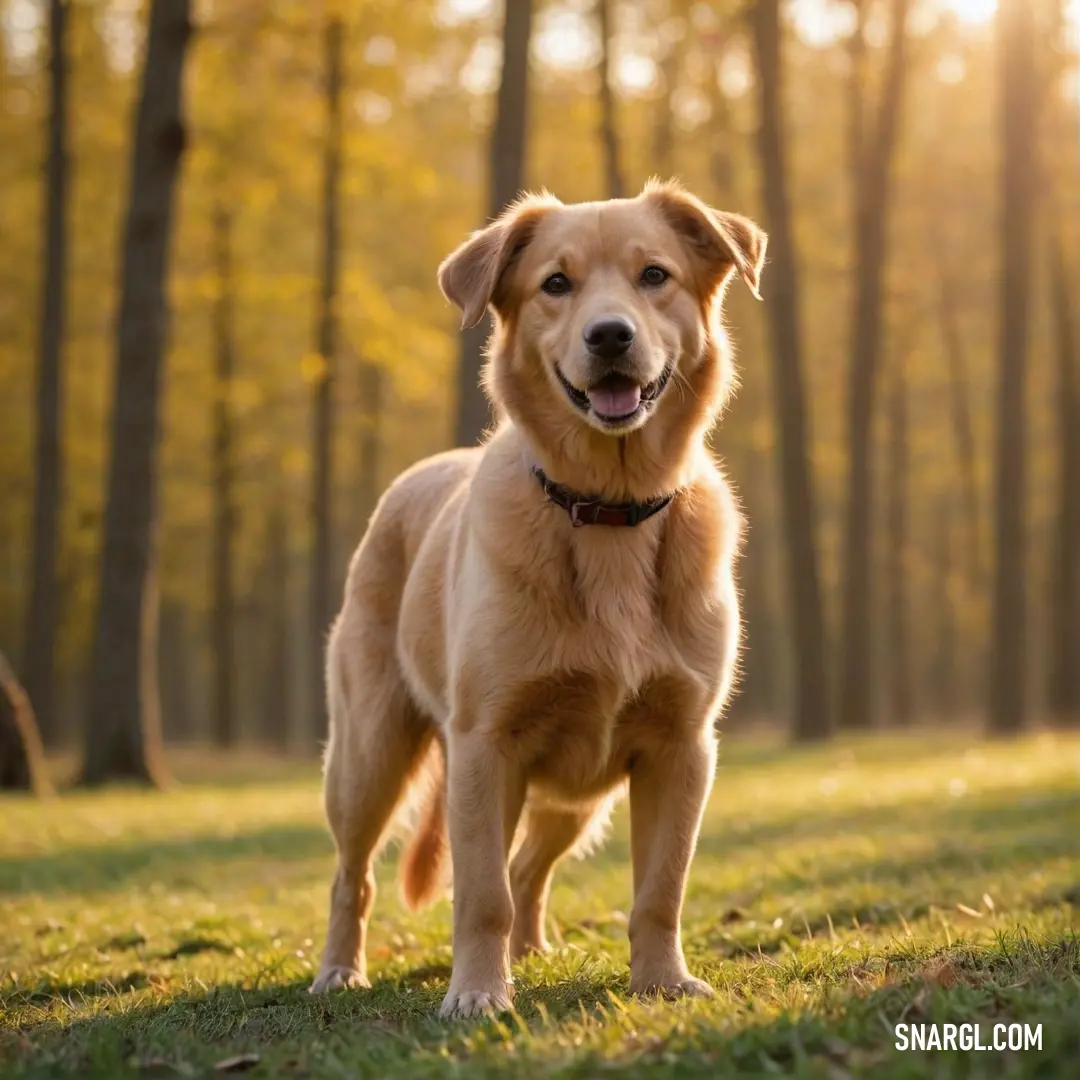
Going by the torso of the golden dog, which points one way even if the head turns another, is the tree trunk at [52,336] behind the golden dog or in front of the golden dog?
behind

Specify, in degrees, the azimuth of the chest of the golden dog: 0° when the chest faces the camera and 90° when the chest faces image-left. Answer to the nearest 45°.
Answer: approximately 315°

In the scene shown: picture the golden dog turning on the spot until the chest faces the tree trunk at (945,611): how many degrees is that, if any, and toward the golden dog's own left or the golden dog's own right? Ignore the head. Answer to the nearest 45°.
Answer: approximately 135° to the golden dog's own left

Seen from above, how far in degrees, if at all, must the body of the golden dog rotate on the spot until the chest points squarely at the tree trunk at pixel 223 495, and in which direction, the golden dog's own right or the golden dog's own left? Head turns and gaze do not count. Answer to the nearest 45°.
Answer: approximately 135° to the golden dog's own left

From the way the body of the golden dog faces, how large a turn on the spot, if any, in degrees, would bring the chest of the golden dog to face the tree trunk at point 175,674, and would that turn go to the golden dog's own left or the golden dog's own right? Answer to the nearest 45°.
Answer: approximately 135° to the golden dog's own left

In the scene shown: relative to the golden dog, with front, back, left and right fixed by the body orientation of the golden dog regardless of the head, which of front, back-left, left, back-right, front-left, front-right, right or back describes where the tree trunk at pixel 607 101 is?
back-left

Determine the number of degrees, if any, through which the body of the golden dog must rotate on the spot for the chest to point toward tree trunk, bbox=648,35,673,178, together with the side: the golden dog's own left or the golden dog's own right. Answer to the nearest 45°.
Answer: approximately 135° to the golden dog's own left

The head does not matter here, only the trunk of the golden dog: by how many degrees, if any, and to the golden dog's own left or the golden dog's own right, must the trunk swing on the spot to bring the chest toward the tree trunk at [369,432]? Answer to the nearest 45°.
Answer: approximately 135° to the golden dog's own left

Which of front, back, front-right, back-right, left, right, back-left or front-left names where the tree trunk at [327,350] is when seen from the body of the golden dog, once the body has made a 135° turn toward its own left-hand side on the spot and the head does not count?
front

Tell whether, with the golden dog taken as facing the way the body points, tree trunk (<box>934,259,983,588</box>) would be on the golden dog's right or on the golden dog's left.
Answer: on the golden dog's left

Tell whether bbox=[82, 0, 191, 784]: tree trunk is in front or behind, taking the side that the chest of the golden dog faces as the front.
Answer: behind

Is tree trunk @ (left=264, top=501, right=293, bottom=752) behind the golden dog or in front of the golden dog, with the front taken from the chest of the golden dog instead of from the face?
behind

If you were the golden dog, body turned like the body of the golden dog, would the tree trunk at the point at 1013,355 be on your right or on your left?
on your left
